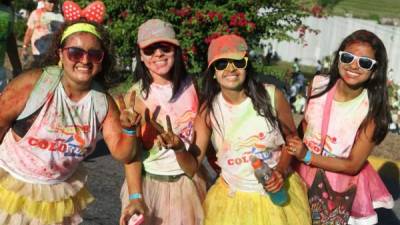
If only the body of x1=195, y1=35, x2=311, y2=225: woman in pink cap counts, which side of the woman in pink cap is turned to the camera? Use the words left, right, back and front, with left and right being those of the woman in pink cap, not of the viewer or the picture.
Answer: front

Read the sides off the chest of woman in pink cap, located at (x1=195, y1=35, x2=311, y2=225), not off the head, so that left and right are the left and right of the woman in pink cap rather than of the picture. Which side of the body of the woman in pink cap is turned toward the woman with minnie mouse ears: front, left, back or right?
right

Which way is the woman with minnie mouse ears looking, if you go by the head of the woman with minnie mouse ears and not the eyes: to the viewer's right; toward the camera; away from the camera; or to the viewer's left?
toward the camera

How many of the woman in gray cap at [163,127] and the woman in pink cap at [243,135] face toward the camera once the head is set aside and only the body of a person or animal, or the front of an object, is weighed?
2

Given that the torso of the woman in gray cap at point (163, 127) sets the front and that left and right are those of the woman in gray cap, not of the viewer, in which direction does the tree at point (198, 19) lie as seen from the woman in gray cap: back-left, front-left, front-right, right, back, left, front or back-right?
back

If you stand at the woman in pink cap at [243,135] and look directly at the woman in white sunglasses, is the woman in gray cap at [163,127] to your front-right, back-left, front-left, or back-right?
back-left

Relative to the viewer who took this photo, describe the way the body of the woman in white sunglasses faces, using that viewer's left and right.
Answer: facing the viewer and to the left of the viewer

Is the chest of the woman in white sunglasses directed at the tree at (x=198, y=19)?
no

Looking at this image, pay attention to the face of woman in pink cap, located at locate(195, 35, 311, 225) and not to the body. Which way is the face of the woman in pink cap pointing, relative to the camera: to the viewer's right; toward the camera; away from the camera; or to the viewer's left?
toward the camera

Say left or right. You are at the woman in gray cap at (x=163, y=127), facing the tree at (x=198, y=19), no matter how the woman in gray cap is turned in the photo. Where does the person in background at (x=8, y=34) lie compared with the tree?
left

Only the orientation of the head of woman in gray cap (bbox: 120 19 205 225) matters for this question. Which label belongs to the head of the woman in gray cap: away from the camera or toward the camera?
toward the camera

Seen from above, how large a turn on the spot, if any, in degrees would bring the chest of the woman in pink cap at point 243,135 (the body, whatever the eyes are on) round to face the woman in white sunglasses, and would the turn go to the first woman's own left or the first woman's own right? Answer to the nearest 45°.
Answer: approximately 90° to the first woman's own left

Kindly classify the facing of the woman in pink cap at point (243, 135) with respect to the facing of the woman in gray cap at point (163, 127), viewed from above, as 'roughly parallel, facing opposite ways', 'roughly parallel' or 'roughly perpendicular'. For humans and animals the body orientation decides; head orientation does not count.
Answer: roughly parallel

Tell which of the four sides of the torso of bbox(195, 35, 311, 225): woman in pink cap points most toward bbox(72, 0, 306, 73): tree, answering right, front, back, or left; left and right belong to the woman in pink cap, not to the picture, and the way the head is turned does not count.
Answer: back

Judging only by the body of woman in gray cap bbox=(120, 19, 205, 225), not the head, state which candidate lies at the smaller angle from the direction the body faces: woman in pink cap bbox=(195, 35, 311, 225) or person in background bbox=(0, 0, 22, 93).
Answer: the woman in pink cap
